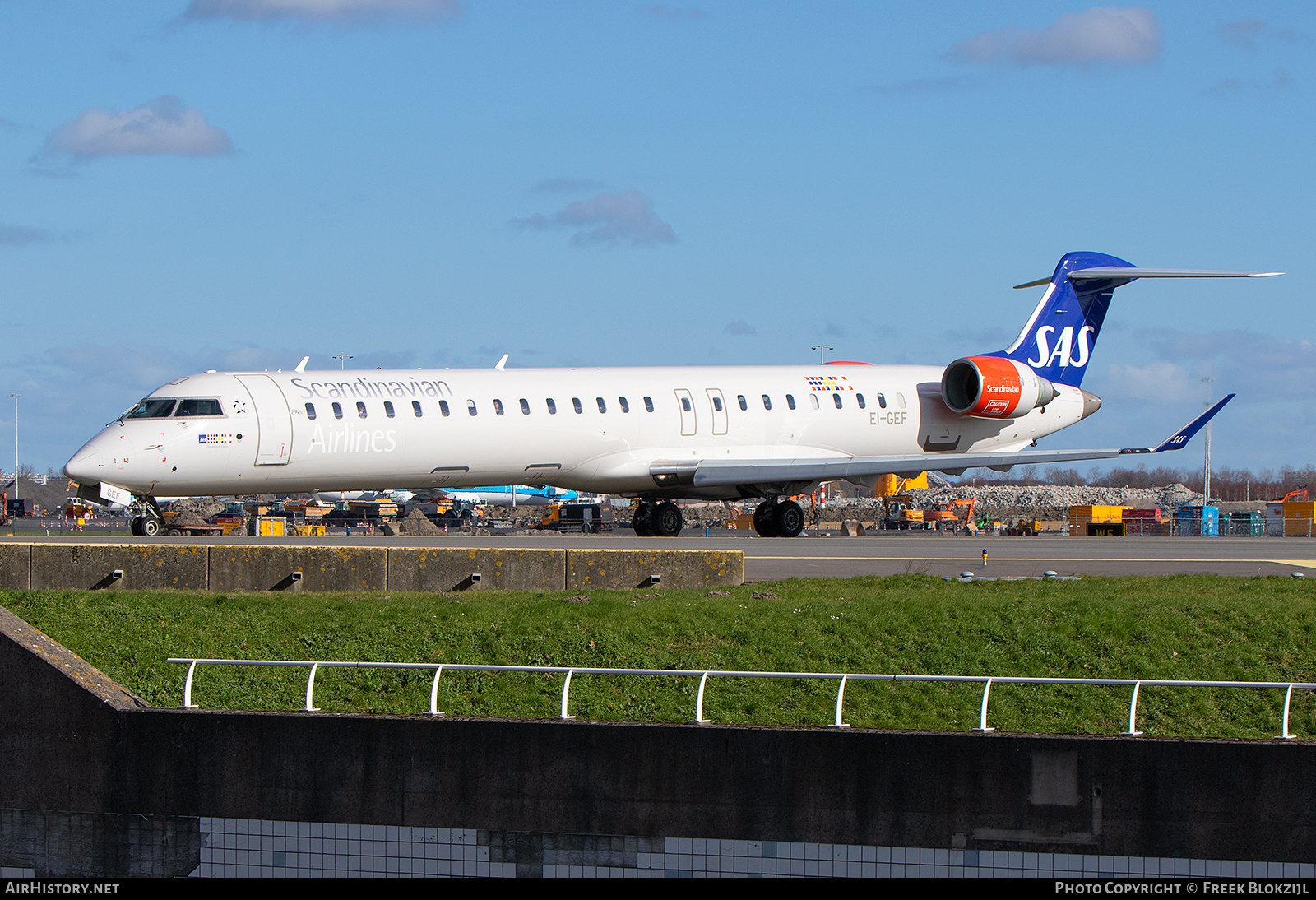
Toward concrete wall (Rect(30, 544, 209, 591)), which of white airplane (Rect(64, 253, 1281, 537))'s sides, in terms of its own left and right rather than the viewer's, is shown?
front

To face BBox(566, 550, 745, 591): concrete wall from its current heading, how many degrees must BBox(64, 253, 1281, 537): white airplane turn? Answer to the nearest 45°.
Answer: approximately 45° to its left

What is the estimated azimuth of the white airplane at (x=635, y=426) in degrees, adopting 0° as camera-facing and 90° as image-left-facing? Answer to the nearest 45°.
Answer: approximately 45°

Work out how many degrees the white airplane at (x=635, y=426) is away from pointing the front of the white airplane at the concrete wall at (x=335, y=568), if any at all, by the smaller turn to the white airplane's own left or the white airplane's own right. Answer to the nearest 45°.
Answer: approximately 45° to the white airplane's own left

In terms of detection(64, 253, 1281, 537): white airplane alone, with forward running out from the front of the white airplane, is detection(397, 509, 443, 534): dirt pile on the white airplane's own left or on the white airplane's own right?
on the white airplane's own right
